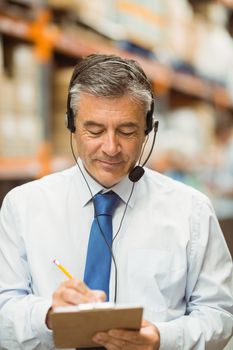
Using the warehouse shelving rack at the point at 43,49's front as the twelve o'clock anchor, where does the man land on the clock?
The man is roughly at 1 o'clock from the warehouse shelving rack.

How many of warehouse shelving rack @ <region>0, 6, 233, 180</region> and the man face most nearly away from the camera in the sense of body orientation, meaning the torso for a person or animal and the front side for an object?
0

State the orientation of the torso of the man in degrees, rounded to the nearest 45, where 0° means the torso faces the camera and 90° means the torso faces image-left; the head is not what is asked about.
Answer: approximately 0°

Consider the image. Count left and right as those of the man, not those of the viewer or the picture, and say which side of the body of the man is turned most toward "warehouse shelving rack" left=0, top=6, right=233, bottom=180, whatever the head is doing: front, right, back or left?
back
